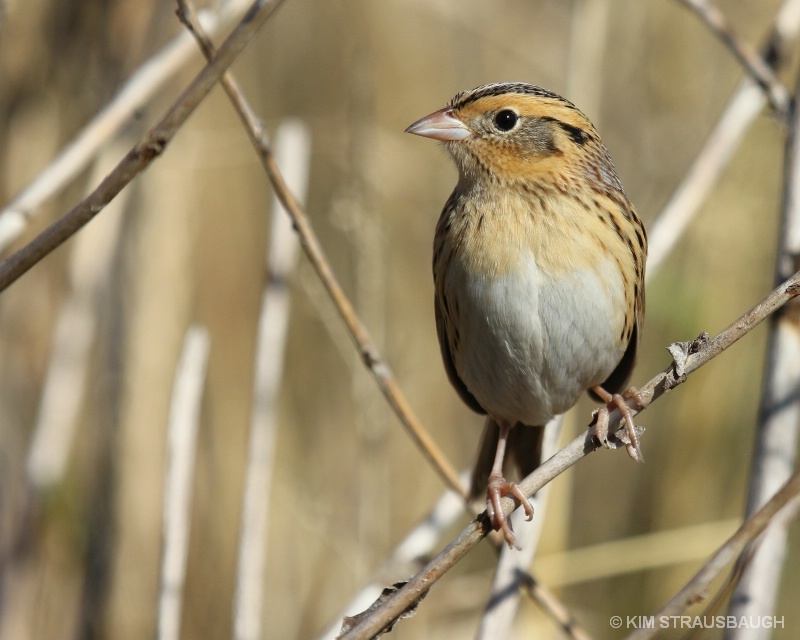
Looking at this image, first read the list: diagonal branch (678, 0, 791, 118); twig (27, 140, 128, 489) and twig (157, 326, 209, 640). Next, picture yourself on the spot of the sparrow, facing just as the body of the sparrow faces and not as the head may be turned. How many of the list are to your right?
2

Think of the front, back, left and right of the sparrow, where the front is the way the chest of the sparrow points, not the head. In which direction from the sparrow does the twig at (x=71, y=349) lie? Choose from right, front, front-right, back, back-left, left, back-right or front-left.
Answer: right

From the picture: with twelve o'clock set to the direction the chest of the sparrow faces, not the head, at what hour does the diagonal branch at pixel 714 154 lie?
The diagonal branch is roughly at 8 o'clock from the sparrow.

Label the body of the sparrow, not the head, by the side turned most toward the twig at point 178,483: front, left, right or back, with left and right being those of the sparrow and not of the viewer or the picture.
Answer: back

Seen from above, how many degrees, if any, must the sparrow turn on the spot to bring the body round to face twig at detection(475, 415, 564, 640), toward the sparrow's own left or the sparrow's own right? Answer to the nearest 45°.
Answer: approximately 135° to the sparrow's own right

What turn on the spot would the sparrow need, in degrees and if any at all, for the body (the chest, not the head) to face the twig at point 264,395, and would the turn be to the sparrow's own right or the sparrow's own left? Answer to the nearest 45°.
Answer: approximately 90° to the sparrow's own right

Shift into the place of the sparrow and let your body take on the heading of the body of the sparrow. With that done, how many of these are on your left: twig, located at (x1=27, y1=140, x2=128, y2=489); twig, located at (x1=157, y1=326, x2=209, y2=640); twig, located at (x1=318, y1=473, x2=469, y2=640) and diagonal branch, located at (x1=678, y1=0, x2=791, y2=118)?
1

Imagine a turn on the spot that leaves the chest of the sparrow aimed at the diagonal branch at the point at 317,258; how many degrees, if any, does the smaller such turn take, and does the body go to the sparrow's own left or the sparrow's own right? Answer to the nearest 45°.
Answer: approximately 45° to the sparrow's own right

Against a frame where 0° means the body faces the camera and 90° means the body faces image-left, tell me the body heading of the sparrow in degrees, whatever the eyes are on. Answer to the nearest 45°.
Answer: approximately 0°
